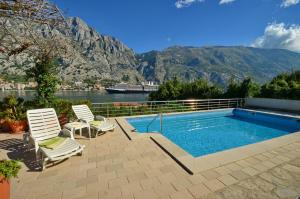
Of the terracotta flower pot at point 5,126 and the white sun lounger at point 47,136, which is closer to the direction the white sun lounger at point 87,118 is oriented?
the white sun lounger

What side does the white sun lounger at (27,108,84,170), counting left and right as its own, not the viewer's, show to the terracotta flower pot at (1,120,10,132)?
back

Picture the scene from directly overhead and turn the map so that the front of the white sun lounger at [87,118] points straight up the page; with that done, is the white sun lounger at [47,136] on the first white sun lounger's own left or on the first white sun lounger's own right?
on the first white sun lounger's own right

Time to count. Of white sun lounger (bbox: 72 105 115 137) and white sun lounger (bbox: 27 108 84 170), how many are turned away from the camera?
0

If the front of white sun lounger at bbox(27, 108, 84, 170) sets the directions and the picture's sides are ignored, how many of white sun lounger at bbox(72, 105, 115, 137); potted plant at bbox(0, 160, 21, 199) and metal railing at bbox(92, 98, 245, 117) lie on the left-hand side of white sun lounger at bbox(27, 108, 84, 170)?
2

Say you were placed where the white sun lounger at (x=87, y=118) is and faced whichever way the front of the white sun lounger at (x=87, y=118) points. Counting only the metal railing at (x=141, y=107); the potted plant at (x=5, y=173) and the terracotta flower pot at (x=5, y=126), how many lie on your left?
1

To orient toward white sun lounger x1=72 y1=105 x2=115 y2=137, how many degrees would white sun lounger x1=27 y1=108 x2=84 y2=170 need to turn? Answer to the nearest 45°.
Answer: approximately 90° to its left

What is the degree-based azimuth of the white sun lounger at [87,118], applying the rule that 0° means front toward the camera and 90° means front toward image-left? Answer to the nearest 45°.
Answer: approximately 315°

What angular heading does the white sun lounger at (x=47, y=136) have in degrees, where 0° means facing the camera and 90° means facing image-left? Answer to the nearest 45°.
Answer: approximately 315°

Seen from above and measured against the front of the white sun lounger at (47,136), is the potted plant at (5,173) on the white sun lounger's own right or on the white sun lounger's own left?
on the white sun lounger's own right

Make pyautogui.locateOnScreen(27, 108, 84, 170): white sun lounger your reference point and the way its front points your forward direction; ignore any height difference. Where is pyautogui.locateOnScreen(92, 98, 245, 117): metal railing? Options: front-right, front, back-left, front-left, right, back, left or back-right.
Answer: left

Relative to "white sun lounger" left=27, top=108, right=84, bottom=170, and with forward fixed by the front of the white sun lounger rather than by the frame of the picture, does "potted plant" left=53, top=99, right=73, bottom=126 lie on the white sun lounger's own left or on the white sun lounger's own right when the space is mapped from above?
on the white sun lounger's own left

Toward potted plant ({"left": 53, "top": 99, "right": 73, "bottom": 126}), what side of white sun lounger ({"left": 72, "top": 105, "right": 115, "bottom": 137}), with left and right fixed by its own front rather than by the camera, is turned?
back
